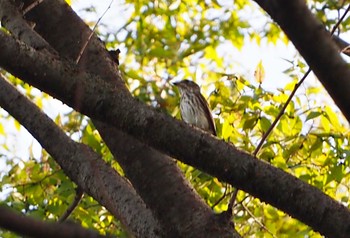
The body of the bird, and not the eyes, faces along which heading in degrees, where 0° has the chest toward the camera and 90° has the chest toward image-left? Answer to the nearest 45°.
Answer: approximately 45°
